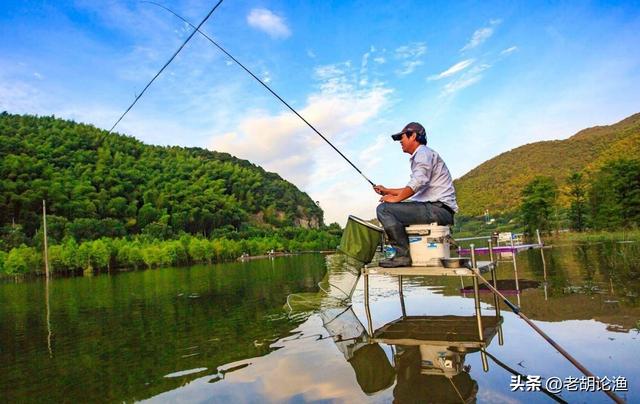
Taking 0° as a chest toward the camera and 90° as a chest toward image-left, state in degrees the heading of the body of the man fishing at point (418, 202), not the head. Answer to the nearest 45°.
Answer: approximately 90°

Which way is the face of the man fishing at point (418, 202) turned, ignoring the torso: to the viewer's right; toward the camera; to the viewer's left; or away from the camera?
to the viewer's left
